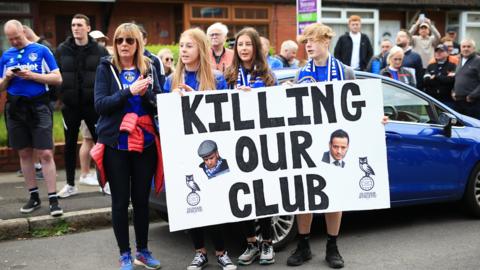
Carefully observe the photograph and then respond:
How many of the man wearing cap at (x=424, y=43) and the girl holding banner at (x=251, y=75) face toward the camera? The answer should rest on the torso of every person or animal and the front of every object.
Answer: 2

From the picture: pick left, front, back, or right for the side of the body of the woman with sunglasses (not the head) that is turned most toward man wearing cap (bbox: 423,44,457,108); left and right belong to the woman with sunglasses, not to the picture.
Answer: left

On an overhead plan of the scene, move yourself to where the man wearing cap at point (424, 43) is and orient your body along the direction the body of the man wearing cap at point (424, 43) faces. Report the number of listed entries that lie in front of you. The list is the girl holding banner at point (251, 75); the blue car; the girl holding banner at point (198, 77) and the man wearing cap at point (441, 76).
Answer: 4

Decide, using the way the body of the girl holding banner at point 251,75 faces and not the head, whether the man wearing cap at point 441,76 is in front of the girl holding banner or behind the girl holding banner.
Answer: behind

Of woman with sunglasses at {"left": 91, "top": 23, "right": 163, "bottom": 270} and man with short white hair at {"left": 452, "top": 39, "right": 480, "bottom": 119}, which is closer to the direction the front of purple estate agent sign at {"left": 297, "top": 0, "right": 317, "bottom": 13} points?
the woman with sunglasses

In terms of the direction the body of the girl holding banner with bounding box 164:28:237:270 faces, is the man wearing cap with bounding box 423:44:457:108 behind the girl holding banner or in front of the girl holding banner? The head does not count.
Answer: behind

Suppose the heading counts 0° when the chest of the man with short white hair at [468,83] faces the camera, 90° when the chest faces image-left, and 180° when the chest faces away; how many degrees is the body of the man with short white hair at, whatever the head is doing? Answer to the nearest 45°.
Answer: approximately 45°
